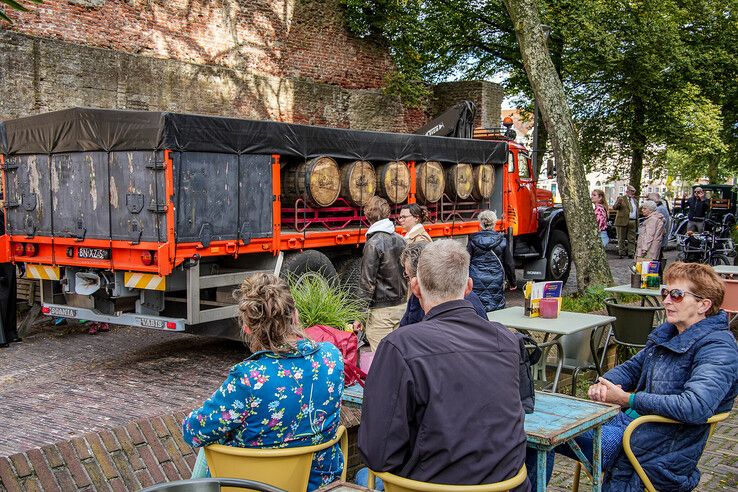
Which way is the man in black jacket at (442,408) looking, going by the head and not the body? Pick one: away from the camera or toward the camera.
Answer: away from the camera

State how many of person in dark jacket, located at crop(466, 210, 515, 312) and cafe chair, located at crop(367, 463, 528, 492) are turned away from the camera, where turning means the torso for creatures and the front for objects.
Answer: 2

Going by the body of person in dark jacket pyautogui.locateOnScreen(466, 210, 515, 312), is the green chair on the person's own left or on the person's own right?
on the person's own right

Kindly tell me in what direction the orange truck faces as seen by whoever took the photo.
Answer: facing away from the viewer and to the right of the viewer

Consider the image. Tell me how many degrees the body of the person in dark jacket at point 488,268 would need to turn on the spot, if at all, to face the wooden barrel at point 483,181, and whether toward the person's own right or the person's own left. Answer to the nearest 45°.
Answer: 0° — they already face it

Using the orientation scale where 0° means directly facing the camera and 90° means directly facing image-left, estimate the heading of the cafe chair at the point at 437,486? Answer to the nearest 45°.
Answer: approximately 180°

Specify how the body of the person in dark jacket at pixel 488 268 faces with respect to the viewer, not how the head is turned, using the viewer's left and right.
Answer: facing away from the viewer

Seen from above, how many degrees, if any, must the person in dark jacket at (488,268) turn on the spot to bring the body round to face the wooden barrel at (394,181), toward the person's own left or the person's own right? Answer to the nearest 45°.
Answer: approximately 45° to the person's own left

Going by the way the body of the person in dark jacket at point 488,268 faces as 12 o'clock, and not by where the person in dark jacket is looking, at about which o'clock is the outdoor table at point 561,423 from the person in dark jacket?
The outdoor table is roughly at 6 o'clock from the person in dark jacket.

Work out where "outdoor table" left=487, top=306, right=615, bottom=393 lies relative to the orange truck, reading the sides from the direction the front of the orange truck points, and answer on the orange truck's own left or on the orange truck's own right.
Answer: on the orange truck's own right

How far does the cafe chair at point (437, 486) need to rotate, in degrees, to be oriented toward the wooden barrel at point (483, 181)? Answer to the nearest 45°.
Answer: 0° — it already faces it

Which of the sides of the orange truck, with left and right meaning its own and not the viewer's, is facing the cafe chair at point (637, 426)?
right

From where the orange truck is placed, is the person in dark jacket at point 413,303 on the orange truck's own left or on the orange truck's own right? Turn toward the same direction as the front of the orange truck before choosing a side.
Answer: on the orange truck's own right

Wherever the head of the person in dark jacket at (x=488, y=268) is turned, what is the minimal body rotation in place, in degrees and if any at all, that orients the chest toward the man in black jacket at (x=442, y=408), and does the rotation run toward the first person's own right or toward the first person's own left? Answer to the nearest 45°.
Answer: approximately 180°

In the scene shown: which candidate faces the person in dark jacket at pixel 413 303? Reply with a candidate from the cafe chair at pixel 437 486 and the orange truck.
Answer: the cafe chair
